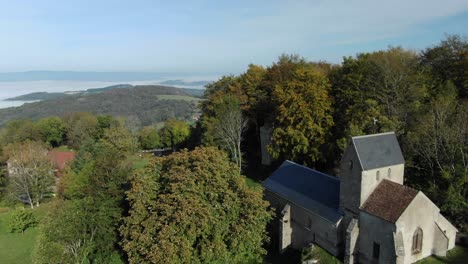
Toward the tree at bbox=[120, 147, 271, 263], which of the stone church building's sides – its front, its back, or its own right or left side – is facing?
left

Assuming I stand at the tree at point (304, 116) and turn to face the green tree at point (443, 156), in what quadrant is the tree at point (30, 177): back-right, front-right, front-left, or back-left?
back-right

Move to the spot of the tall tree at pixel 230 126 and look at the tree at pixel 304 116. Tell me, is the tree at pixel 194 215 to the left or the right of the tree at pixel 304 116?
right

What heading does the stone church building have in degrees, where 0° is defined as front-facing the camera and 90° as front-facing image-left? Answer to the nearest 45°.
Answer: approximately 135°

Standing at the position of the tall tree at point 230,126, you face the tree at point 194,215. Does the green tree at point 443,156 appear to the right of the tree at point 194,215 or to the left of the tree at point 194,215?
left
